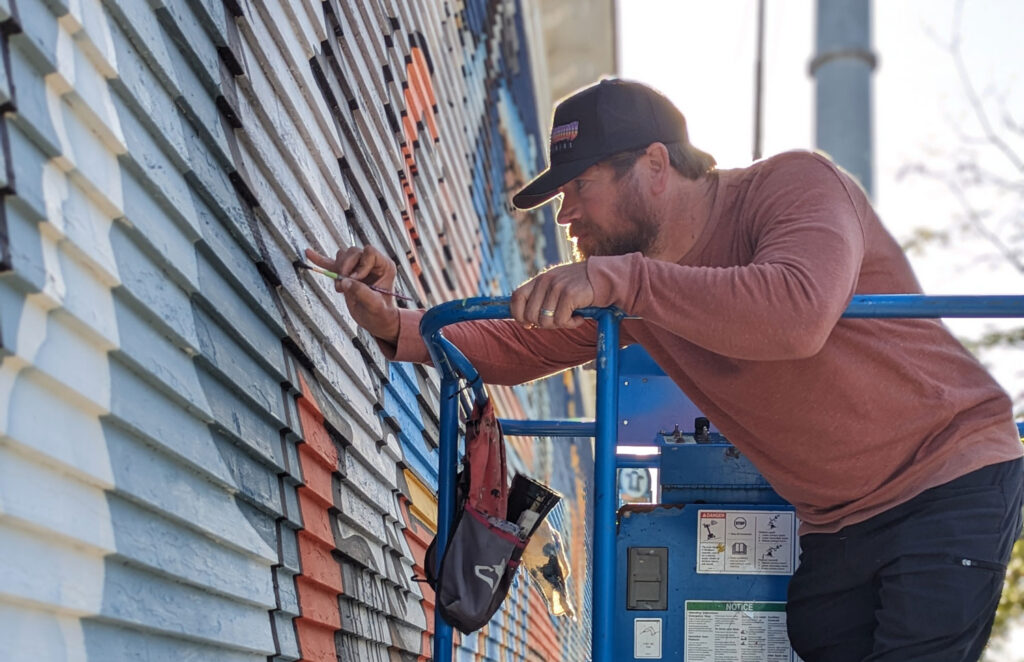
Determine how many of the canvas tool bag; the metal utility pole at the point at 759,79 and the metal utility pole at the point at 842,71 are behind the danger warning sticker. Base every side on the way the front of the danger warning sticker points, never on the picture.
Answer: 2

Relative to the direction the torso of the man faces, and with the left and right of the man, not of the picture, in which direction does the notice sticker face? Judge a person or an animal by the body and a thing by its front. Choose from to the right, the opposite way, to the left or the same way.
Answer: to the left

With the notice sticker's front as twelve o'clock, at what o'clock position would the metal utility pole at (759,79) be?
The metal utility pole is roughly at 6 o'clock from the notice sticker.

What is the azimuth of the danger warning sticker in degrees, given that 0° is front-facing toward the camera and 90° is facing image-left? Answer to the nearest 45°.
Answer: approximately 0°

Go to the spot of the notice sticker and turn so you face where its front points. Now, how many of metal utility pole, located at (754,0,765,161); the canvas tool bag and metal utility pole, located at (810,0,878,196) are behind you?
2

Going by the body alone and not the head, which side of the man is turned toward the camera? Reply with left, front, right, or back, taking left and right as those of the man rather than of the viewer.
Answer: left

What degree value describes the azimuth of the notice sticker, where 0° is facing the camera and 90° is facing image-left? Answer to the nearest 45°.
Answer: approximately 0°

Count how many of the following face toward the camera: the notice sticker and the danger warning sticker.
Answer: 2

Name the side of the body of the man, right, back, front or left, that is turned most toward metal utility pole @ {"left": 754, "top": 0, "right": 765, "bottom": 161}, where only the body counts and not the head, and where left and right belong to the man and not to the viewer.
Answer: right

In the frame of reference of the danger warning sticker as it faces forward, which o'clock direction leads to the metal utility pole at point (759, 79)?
The metal utility pole is roughly at 6 o'clock from the danger warning sticker.

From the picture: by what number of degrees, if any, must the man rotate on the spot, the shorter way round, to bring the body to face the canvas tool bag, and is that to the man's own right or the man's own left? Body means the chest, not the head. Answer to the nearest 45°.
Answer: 0° — they already face it

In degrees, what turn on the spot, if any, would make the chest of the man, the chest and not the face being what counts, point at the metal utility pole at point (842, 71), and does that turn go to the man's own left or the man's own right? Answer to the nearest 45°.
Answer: approximately 90° to the man's own right

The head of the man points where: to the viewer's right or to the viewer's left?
to the viewer's left
